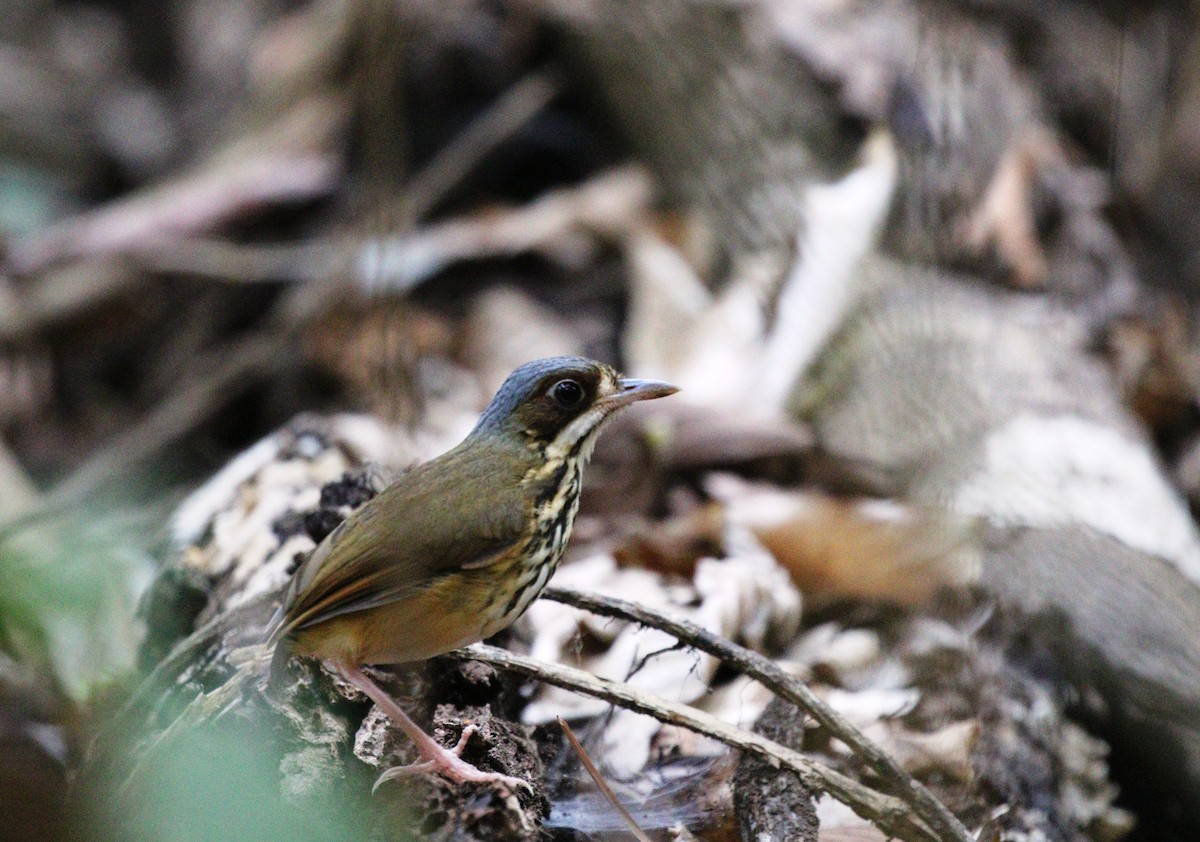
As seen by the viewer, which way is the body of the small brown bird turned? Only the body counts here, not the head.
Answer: to the viewer's right

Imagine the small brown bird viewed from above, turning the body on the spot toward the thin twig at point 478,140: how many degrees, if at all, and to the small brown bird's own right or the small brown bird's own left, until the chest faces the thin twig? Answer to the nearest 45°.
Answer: approximately 90° to the small brown bird's own left

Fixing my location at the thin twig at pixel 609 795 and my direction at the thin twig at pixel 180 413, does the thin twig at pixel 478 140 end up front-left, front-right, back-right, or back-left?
front-right

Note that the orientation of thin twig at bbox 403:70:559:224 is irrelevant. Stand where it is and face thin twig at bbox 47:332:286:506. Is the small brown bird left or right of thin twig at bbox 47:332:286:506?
left

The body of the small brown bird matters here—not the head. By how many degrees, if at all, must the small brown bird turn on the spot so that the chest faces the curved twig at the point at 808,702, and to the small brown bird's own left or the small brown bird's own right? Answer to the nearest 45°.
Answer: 0° — it already faces it

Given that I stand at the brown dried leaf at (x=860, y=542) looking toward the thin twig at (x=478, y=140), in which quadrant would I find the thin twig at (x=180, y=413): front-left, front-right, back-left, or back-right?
front-left

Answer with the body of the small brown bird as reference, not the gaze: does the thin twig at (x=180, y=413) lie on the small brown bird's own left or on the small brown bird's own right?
on the small brown bird's own left

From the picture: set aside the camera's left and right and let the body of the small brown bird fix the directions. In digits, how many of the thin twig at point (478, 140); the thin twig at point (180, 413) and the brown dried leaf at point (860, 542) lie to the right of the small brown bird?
0

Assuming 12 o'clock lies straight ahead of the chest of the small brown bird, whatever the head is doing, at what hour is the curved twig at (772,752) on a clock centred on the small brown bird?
The curved twig is roughly at 1 o'clock from the small brown bird.

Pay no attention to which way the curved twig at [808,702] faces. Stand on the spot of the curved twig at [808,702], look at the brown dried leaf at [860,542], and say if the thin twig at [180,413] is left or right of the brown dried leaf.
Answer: left

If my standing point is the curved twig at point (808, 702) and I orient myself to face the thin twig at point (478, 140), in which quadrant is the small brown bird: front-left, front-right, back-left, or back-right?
front-left
